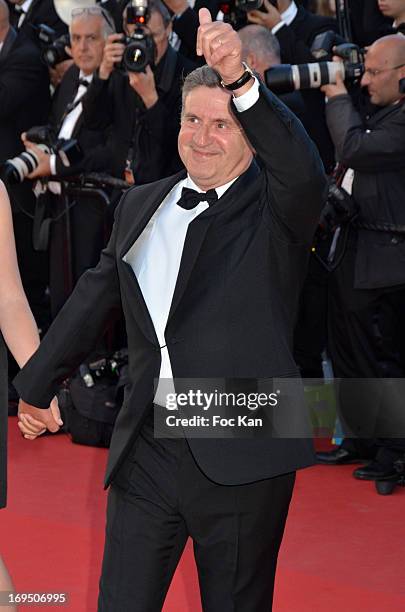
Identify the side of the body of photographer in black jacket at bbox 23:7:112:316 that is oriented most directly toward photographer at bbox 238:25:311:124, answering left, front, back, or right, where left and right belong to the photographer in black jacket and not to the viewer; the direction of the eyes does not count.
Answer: left

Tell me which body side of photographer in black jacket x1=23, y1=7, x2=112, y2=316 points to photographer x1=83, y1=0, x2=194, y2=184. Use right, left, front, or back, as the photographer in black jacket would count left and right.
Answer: left

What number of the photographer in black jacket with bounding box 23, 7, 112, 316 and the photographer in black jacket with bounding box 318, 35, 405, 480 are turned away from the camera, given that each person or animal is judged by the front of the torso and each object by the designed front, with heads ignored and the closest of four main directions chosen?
0

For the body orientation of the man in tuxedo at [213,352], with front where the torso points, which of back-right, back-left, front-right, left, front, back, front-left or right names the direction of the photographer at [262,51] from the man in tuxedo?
back-right

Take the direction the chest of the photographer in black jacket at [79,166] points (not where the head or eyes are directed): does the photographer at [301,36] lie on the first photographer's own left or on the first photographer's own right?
on the first photographer's own left

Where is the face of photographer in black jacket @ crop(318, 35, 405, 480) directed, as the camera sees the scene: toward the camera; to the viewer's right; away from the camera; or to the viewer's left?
to the viewer's left

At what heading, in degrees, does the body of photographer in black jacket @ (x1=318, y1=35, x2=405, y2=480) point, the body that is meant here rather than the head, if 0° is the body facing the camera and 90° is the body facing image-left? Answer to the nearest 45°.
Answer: approximately 90°

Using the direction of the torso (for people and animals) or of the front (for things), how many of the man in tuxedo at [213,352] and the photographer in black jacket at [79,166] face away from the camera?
0

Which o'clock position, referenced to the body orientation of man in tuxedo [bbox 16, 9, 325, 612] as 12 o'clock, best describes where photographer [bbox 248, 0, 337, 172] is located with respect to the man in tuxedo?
The photographer is roughly at 5 o'clock from the man in tuxedo.
